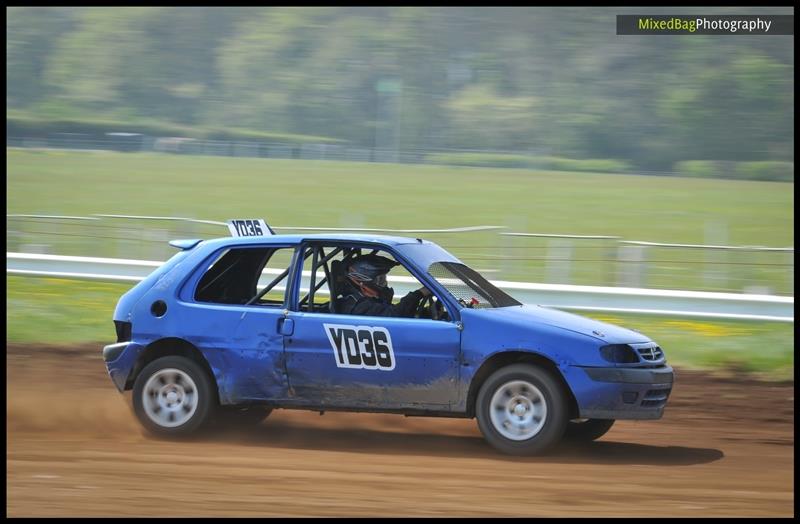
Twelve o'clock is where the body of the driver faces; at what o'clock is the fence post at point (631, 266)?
The fence post is roughly at 10 o'clock from the driver.

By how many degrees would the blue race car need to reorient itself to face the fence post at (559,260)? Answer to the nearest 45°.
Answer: approximately 90° to its left

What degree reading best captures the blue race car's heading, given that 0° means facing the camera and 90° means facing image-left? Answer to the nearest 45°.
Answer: approximately 270°

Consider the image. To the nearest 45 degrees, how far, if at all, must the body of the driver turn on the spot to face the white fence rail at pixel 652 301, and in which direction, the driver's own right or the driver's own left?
approximately 45° to the driver's own left

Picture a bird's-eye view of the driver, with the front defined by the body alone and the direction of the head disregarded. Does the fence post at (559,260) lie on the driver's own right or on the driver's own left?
on the driver's own left

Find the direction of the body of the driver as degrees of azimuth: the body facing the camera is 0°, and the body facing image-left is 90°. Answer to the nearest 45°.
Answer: approximately 270°

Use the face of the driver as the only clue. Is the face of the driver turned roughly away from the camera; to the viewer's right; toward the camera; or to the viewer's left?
to the viewer's right

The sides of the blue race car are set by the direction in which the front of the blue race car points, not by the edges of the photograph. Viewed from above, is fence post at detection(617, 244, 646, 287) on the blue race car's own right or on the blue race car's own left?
on the blue race car's own left
